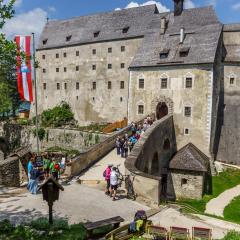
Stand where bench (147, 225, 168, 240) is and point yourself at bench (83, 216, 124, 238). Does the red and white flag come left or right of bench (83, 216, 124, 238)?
right

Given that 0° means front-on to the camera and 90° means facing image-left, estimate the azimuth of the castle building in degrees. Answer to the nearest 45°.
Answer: approximately 0°

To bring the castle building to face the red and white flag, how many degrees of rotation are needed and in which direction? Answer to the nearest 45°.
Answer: approximately 45° to its right

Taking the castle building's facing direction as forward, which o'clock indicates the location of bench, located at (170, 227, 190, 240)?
The bench is roughly at 12 o'clock from the castle building.

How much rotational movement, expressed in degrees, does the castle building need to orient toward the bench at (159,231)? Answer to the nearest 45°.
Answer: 0° — it already faces it

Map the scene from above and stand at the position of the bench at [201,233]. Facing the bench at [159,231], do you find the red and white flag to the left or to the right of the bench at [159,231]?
right

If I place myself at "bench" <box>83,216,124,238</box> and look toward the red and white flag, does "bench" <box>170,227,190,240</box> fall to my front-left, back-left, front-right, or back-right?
back-right

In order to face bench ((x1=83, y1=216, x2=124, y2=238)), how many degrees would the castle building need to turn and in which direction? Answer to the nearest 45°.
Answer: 0° — it already faces it

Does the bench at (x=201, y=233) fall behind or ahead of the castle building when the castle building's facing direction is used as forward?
ahead

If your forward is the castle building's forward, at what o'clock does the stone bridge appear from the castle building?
The stone bridge is roughly at 12 o'clock from the castle building.
